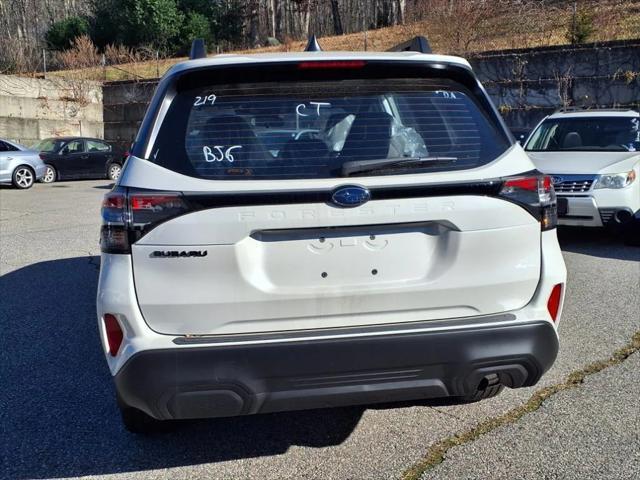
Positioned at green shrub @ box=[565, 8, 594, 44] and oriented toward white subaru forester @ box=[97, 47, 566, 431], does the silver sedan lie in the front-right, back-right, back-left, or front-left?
front-right

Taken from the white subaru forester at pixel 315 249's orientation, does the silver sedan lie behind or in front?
in front

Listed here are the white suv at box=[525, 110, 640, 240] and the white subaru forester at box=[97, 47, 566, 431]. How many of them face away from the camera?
1

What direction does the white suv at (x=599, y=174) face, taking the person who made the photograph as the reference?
facing the viewer and to the left of the viewer

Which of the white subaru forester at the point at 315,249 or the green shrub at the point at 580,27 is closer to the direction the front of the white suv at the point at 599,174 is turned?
the white subaru forester

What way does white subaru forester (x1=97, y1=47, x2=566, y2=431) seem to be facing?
away from the camera

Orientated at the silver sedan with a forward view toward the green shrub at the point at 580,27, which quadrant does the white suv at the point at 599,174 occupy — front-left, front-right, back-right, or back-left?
front-right

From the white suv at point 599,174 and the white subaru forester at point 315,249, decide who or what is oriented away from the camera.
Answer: the white subaru forester

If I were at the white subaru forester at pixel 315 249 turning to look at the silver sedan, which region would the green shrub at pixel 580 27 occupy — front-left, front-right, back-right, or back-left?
front-right

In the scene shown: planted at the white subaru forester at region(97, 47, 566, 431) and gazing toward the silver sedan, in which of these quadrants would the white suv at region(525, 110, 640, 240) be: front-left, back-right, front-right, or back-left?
front-right

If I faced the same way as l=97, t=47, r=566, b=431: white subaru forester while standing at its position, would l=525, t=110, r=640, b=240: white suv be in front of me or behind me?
in front
